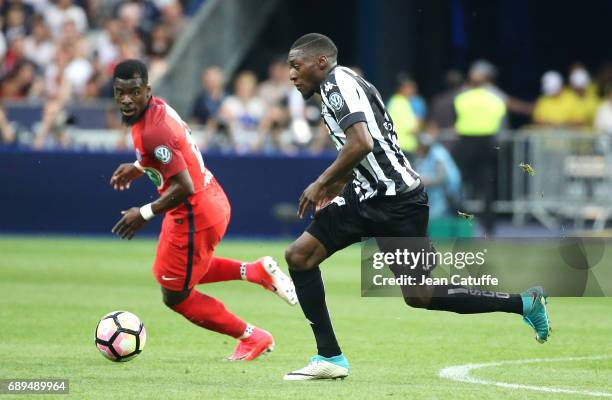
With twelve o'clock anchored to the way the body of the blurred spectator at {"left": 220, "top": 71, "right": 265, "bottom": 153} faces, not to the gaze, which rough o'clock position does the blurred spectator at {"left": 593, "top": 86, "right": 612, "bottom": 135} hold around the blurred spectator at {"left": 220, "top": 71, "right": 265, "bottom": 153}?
the blurred spectator at {"left": 593, "top": 86, "right": 612, "bottom": 135} is roughly at 9 o'clock from the blurred spectator at {"left": 220, "top": 71, "right": 265, "bottom": 153}.

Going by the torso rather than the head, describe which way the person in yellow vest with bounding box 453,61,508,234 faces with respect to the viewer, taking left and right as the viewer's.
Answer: facing away from the viewer

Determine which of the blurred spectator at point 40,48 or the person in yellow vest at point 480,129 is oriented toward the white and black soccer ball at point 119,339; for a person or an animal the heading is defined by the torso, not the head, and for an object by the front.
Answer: the blurred spectator

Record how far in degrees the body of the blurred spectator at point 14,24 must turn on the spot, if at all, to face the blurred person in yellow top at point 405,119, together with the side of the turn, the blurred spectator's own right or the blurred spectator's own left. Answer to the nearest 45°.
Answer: approximately 45° to the blurred spectator's own left

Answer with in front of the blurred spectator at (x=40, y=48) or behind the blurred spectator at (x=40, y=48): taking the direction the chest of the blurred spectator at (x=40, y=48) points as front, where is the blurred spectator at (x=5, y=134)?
in front

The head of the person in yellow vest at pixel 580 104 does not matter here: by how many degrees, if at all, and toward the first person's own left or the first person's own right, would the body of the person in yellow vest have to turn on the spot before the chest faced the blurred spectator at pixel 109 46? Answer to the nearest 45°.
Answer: approximately 90° to the first person's own right

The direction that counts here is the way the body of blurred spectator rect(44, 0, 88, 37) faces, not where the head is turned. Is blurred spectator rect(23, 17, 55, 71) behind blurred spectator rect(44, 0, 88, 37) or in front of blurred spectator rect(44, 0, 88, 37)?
in front
